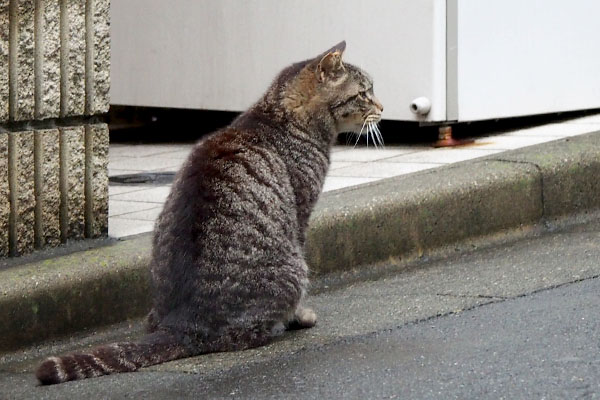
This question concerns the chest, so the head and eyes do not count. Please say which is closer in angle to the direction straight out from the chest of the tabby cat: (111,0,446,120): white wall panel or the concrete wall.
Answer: the white wall panel

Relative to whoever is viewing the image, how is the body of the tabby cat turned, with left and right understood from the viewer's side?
facing away from the viewer and to the right of the viewer

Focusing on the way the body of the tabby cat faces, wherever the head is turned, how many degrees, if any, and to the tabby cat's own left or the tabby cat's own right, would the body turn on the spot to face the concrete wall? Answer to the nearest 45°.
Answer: approximately 90° to the tabby cat's own left

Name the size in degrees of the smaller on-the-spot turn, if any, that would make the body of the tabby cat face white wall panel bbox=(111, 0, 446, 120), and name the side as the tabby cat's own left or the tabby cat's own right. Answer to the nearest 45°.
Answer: approximately 45° to the tabby cat's own left
